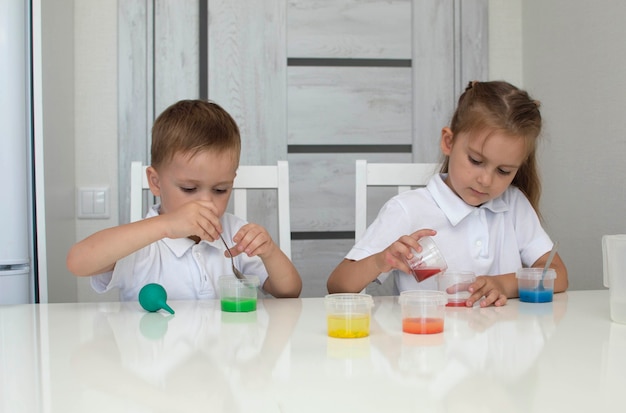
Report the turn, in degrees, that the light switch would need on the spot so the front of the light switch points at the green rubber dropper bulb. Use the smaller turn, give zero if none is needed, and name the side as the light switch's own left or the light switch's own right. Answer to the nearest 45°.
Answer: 0° — it already faces it

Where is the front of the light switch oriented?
toward the camera

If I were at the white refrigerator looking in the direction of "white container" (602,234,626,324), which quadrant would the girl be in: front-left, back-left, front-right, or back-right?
front-left

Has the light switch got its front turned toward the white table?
yes

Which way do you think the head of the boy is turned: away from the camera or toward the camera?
toward the camera

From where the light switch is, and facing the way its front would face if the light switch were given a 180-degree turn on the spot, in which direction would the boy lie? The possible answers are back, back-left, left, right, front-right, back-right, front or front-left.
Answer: back

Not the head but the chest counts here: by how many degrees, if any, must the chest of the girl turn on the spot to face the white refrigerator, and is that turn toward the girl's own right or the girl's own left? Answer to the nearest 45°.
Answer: approximately 90° to the girl's own right

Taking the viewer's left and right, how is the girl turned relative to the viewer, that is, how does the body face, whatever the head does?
facing the viewer

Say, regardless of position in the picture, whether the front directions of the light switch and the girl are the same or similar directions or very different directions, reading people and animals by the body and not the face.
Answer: same or similar directions
